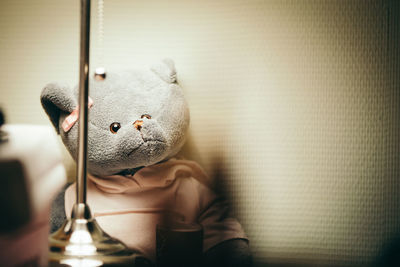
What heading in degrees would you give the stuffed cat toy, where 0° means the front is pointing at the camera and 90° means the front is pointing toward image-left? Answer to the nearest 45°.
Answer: approximately 315°
